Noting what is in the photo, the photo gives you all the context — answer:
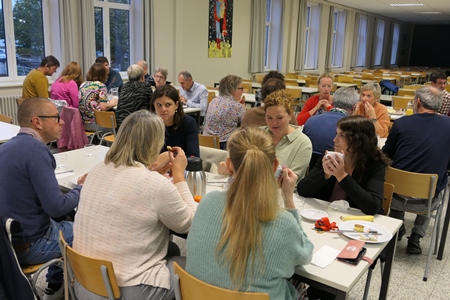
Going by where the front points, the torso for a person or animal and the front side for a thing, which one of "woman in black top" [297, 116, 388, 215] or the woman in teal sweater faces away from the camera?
the woman in teal sweater

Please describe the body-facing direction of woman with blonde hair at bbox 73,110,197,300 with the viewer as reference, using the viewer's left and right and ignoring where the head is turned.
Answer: facing away from the viewer and to the right of the viewer

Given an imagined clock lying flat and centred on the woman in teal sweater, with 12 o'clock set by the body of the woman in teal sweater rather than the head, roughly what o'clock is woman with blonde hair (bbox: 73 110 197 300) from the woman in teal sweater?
The woman with blonde hair is roughly at 10 o'clock from the woman in teal sweater.

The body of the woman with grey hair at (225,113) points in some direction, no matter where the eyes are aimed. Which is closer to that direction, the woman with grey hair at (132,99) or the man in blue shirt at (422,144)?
the man in blue shirt

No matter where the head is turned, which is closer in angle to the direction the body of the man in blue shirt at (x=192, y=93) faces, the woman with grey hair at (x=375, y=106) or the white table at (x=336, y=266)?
the white table

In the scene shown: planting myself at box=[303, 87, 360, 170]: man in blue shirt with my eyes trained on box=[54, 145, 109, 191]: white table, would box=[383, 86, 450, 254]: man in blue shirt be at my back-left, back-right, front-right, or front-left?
back-left

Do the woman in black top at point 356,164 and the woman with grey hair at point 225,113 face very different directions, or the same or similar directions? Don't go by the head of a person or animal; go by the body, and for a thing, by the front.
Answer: very different directions

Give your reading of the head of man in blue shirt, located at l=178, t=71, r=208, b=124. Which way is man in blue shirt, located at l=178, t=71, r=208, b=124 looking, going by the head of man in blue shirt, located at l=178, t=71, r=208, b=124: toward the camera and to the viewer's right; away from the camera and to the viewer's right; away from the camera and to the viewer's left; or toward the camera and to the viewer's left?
toward the camera and to the viewer's left

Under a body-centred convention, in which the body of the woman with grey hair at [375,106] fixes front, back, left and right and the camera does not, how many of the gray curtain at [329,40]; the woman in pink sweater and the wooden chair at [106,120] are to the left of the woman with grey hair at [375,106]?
0

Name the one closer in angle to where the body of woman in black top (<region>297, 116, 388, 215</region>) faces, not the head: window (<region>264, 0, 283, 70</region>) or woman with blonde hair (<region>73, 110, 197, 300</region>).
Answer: the woman with blonde hair

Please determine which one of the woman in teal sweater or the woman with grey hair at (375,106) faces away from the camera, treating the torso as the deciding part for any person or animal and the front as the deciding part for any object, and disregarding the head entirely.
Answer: the woman in teal sweater

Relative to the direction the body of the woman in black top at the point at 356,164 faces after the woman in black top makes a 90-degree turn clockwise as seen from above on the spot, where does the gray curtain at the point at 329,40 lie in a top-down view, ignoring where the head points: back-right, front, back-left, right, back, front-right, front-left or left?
front-right

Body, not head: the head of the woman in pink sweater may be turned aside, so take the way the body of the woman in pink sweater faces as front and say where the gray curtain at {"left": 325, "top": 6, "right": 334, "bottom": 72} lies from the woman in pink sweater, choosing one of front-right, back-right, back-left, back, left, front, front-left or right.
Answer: front

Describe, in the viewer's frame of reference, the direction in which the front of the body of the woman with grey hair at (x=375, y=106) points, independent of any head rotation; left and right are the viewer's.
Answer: facing the viewer and to the left of the viewer

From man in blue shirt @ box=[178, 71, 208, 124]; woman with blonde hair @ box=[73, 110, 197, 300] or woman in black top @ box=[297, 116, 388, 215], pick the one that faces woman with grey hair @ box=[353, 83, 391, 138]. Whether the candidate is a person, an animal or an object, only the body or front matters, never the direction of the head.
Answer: the woman with blonde hair

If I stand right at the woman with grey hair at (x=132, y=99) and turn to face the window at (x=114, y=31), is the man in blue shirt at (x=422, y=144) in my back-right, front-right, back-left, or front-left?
back-right
